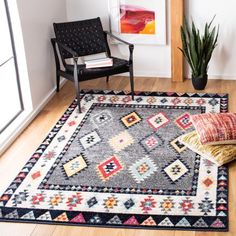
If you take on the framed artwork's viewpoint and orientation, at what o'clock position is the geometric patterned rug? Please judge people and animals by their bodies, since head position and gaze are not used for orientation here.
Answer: The geometric patterned rug is roughly at 12 o'clock from the framed artwork.

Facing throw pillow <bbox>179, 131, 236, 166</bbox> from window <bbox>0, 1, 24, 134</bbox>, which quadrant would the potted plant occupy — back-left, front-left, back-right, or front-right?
front-left

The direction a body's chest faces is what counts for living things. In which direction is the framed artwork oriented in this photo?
toward the camera

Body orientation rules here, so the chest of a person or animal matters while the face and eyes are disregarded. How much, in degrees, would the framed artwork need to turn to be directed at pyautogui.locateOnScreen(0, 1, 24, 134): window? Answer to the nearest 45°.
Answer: approximately 45° to its right

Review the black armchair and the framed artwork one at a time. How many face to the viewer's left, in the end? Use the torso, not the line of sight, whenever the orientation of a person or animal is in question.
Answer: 0

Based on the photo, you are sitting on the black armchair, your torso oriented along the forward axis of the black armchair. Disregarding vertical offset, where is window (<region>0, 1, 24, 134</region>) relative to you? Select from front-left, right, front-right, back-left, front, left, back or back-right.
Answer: right

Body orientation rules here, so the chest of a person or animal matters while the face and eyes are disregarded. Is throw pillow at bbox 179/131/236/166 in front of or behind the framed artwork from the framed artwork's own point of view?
in front

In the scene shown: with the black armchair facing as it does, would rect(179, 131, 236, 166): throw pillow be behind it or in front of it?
in front

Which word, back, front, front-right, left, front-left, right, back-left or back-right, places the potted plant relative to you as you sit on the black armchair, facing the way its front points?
front-left

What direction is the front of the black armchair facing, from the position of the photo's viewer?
facing the viewer and to the right of the viewer

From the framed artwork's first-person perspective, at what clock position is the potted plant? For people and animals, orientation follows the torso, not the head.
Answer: The potted plant is roughly at 10 o'clock from the framed artwork.

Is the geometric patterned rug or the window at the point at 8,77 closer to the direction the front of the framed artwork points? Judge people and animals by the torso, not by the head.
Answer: the geometric patterned rug

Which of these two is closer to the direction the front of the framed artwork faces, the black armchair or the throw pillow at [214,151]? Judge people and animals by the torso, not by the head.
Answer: the throw pillow
